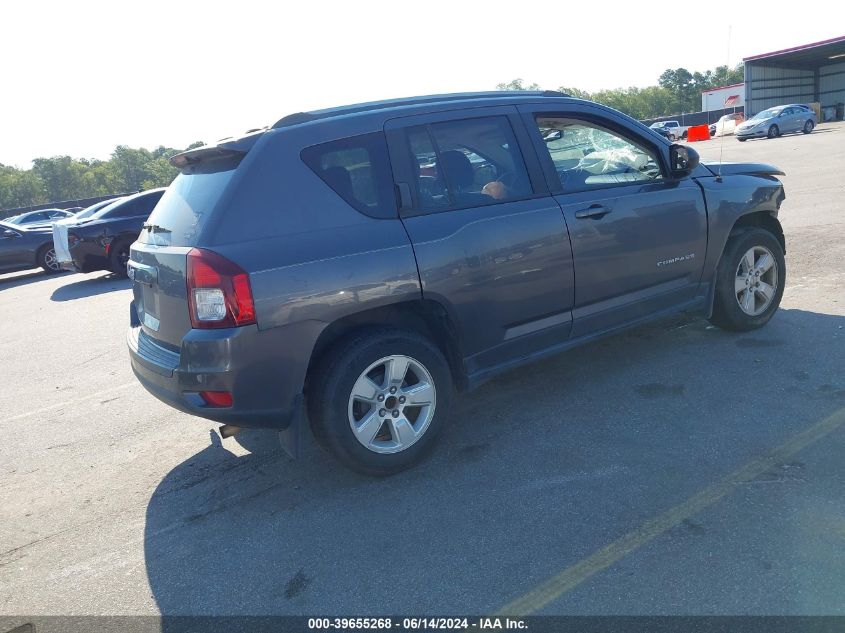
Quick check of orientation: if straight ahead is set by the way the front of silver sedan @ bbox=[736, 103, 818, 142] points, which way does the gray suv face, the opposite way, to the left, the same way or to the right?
the opposite way

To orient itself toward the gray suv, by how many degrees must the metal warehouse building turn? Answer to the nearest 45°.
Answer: approximately 45° to its left

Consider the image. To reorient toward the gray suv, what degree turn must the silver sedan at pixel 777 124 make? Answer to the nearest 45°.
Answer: approximately 45° to its left

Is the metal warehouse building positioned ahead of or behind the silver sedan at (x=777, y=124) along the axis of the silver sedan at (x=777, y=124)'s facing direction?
behind

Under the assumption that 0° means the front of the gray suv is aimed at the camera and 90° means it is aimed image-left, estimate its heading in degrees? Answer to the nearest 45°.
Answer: approximately 225°

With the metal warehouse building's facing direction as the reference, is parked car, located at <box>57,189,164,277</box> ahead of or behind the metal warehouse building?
ahead

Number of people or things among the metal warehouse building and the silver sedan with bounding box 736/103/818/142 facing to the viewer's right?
0

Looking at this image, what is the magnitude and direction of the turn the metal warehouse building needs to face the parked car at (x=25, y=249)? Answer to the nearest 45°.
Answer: approximately 45° to its left

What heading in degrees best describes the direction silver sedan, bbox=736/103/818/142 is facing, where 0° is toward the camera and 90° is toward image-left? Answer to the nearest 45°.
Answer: approximately 45°

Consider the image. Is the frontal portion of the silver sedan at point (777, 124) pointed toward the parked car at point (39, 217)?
yes

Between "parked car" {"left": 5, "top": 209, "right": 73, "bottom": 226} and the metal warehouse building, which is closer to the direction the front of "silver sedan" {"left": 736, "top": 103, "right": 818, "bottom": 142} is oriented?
the parked car

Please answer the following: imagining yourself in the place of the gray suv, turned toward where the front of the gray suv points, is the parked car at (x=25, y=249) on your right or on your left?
on your left
